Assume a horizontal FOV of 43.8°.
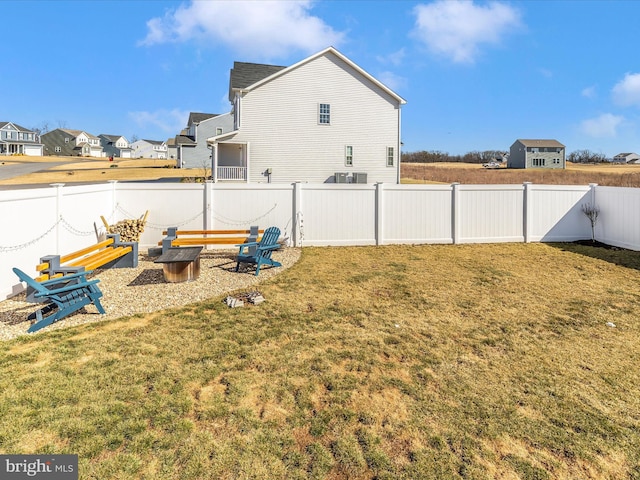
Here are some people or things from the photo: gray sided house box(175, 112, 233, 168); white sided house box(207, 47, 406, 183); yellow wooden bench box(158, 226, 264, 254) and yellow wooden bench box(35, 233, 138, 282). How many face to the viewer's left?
2

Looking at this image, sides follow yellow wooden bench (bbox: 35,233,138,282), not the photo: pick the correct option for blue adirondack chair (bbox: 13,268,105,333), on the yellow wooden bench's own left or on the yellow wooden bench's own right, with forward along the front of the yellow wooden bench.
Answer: on the yellow wooden bench's own right

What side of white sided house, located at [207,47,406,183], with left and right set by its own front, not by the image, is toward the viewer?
left

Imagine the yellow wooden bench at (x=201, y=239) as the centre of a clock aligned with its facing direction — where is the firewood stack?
The firewood stack is roughly at 4 o'clock from the yellow wooden bench.

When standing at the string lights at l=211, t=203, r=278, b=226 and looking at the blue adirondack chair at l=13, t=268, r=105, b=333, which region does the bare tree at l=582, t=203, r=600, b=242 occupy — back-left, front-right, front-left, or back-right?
back-left

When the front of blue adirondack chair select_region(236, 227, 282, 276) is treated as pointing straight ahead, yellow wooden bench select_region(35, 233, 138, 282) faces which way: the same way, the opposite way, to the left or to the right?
to the left

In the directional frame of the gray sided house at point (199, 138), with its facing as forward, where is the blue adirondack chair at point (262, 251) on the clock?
The blue adirondack chair is roughly at 9 o'clock from the gray sided house.

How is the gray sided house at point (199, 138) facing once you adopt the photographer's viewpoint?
facing to the left of the viewer

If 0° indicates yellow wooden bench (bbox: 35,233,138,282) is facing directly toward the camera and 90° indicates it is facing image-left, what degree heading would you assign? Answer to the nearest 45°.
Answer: approximately 315°

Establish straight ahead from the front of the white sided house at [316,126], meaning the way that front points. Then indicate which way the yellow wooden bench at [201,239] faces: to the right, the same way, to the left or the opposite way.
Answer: to the left

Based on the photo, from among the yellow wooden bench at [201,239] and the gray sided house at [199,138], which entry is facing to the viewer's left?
the gray sided house
